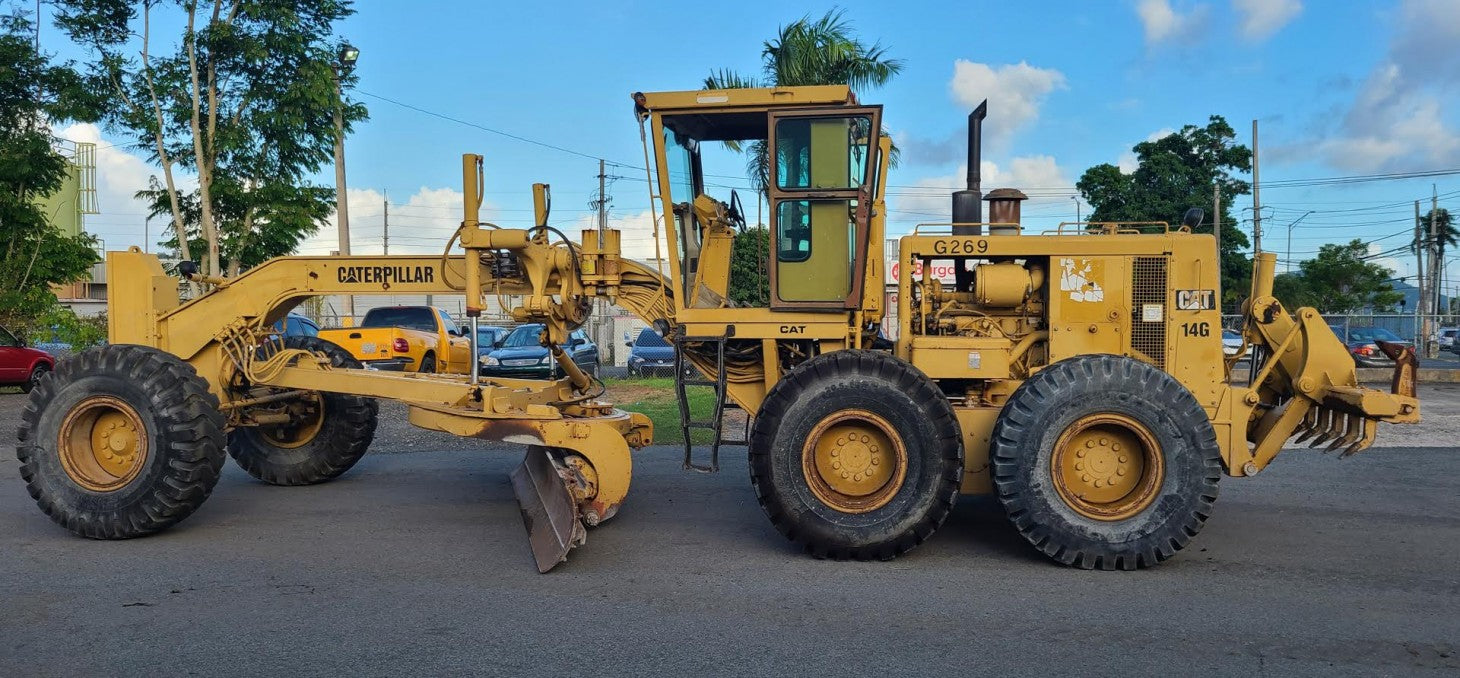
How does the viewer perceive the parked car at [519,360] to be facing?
facing the viewer and to the left of the viewer

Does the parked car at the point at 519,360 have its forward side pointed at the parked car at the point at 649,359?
no

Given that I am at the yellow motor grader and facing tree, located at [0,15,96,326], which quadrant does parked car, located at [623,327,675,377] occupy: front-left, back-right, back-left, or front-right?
front-right

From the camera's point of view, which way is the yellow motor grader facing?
to the viewer's left

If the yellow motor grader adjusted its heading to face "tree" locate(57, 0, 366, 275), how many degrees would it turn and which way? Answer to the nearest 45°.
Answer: approximately 45° to its right

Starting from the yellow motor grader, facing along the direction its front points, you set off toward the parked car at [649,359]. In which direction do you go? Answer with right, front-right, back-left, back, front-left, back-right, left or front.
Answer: right

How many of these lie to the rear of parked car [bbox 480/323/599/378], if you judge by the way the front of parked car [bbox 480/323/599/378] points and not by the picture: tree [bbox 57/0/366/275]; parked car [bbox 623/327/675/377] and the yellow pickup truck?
1

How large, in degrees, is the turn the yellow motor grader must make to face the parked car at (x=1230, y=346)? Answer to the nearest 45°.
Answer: approximately 135° to its right

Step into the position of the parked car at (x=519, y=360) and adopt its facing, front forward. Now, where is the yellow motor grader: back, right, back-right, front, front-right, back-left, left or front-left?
front-left

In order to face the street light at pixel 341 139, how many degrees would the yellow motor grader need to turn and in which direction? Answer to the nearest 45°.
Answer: approximately 45° to its right

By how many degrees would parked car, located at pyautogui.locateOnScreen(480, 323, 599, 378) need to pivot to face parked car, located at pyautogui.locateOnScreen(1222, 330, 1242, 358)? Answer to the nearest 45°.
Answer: approximately 90° to its left

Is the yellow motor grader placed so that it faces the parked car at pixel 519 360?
no

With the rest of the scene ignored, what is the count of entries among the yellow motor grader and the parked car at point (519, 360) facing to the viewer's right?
0

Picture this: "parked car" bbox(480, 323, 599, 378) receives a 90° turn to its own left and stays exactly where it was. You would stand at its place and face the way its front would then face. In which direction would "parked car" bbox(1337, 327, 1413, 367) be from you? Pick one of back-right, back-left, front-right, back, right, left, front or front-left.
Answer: front-left
